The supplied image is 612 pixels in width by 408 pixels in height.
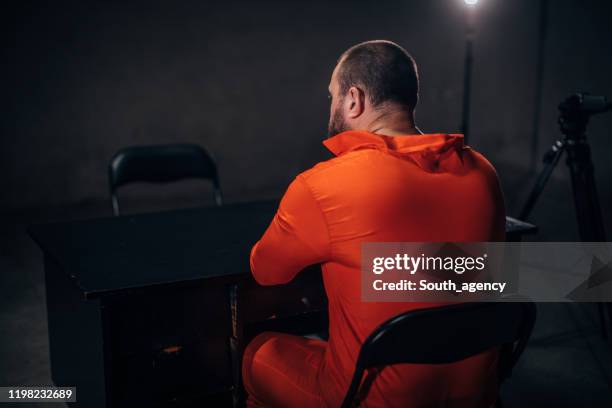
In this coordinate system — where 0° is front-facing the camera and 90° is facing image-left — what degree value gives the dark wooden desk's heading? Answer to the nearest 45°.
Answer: approximately 315°
